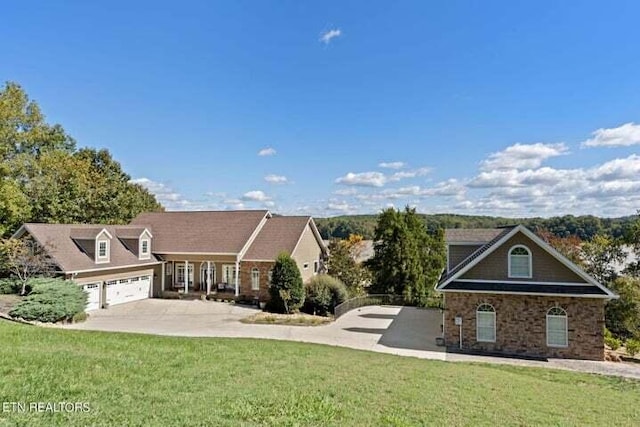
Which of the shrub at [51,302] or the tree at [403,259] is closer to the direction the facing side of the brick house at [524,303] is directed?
the shrub

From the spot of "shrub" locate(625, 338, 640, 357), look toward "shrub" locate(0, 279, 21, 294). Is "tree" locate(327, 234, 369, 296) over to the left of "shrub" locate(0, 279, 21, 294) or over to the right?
right

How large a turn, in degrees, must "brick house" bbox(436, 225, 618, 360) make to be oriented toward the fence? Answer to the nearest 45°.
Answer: approximately 45° to its right
